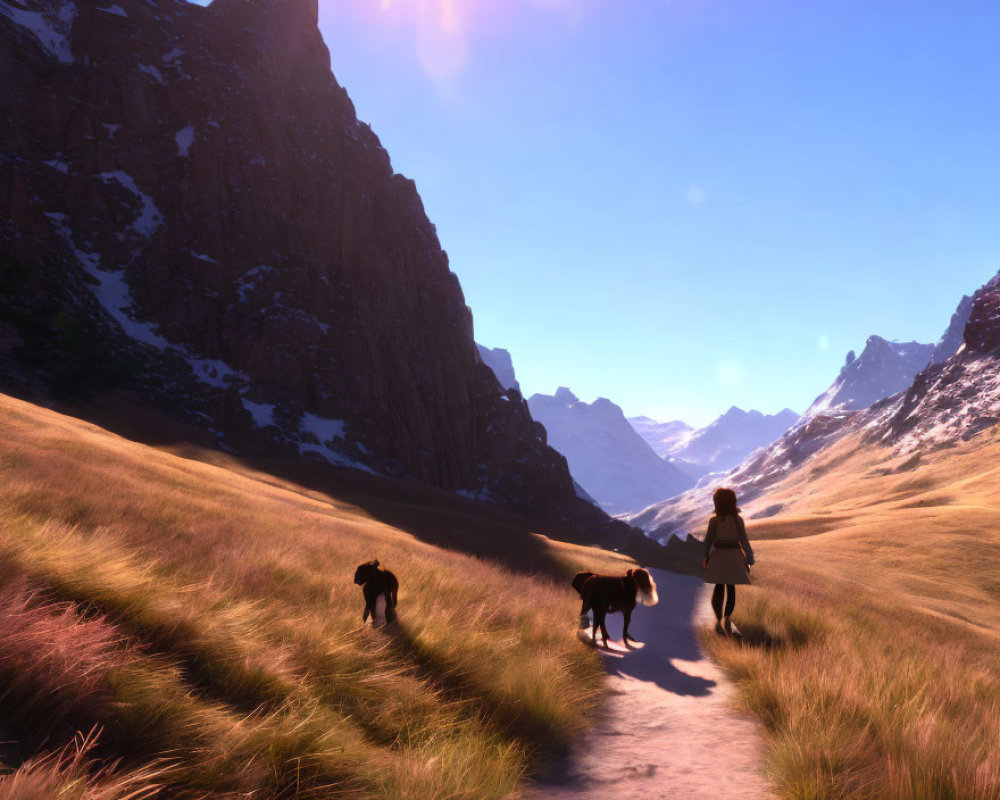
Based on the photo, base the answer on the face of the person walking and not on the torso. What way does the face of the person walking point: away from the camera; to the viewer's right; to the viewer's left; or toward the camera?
away from the camera

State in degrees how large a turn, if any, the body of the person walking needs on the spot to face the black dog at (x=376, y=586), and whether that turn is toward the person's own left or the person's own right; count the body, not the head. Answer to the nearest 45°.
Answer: approximately 135° to the person's own left

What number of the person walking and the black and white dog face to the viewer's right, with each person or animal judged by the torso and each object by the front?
1

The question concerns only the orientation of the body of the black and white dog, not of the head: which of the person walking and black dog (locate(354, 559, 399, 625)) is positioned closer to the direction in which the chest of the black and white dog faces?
the person walking

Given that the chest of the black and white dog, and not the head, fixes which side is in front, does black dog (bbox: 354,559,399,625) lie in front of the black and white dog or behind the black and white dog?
behind

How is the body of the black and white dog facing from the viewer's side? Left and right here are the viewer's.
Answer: facing to the right of the viewer

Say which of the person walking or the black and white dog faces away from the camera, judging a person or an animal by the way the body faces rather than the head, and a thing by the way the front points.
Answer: the person walking

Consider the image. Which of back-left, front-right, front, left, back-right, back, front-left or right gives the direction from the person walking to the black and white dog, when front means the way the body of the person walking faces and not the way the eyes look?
back-left

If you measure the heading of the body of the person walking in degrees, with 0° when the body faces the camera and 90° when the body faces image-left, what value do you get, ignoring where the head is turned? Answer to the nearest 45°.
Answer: approximately 180°

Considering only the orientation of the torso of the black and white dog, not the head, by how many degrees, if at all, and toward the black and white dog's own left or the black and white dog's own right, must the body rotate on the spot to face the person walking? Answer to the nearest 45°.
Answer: approximately 45° to the black and white dog's own left

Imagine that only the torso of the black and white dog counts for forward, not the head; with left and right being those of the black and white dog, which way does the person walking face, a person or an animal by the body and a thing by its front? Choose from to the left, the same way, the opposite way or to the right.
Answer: to the left
